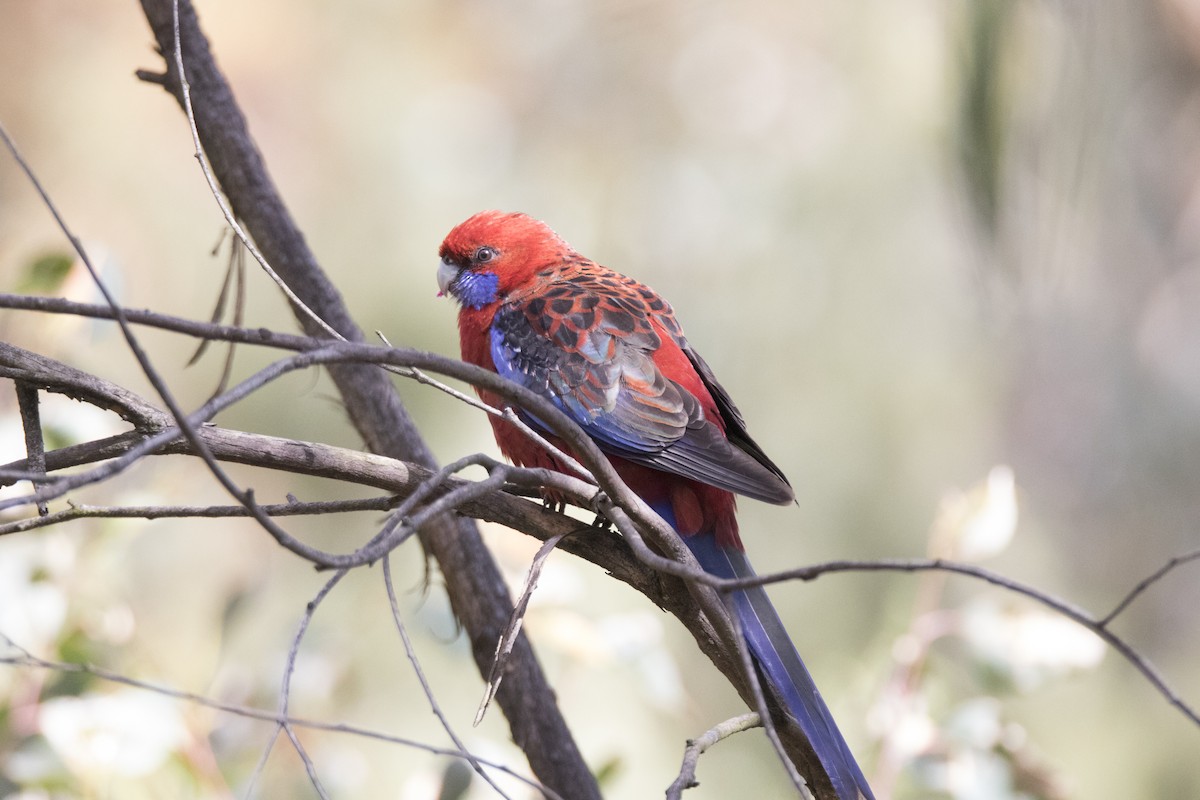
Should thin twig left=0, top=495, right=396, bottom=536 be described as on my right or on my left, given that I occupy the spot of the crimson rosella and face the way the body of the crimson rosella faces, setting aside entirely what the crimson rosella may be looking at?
on my left

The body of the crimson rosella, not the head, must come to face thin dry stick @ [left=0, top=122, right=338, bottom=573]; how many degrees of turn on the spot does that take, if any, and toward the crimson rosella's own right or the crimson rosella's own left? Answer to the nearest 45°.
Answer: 0° — it already faces it

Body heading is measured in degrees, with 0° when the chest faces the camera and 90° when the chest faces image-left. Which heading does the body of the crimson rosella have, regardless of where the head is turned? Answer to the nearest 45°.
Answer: approximately 90°

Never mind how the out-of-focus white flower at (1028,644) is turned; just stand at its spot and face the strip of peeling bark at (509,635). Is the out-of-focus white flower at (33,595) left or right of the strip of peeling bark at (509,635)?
right

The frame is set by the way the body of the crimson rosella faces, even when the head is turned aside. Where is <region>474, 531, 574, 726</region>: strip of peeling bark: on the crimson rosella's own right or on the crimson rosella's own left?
on the crimson rosella's own left
